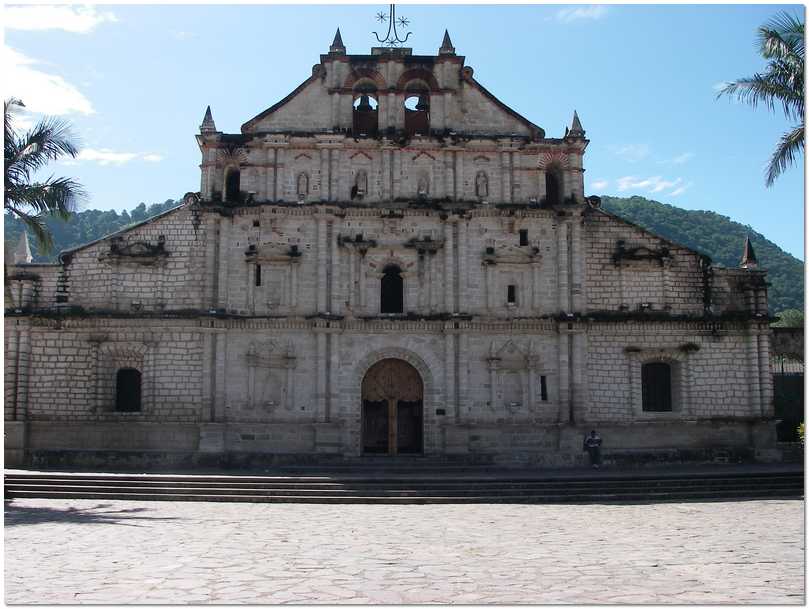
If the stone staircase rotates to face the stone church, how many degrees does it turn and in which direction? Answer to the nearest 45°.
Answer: approximately 180°

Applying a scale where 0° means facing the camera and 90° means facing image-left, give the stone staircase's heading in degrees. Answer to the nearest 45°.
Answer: approximately 0°

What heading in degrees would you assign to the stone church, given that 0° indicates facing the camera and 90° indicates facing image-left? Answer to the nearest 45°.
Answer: approximately 0°

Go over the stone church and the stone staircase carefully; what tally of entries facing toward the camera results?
2

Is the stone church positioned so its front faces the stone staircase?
yes
